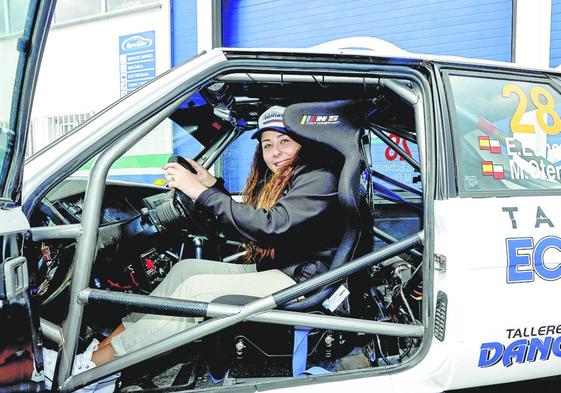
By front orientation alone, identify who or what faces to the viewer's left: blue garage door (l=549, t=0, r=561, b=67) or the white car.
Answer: the white car

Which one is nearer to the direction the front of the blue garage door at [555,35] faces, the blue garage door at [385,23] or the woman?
the woman

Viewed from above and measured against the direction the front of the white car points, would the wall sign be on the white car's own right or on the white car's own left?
on the white car's own right

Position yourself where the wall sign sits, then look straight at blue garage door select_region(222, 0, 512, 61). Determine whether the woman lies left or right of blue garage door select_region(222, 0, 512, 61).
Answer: right

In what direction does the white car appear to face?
to the viewer's left

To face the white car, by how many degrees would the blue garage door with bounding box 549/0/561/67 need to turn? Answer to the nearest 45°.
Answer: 0° — it already faces it

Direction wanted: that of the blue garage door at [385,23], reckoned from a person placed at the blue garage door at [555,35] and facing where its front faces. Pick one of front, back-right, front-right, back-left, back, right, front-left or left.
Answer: right

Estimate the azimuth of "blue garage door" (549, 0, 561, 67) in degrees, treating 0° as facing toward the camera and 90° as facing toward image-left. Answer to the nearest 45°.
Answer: approximately 0°

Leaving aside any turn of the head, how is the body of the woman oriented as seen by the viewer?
to the viewer's left

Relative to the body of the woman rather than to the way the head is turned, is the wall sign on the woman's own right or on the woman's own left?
on the woman's own right

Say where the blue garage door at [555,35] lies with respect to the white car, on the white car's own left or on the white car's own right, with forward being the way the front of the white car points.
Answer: on the white car's own right

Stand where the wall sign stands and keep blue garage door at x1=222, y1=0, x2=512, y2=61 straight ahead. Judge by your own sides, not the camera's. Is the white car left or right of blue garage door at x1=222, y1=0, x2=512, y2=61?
right
